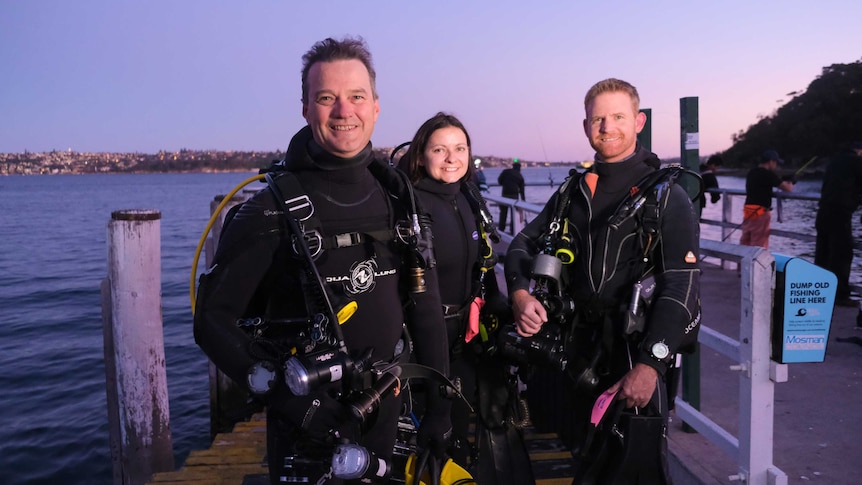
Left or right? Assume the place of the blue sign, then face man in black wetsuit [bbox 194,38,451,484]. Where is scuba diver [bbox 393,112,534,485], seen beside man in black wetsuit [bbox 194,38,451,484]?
right

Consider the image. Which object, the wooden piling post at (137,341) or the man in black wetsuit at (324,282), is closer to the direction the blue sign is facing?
the man in black wetsuit

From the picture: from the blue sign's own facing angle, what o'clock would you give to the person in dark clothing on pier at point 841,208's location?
The person in dark clothing on pier is roughly at 6 o'clock from the blue sign.

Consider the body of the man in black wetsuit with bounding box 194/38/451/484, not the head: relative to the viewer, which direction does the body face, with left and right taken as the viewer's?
facing the viewer and to the right of the viewer

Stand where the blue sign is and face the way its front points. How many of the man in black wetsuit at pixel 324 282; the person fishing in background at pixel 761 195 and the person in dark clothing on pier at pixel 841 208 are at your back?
2

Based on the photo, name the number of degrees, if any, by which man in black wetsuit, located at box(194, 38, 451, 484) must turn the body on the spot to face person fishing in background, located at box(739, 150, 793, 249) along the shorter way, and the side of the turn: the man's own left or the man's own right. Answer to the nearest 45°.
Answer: approximately 90° to the man's own left

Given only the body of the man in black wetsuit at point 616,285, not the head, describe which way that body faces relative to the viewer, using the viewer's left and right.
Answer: facing the viewer and to the left of the viewer

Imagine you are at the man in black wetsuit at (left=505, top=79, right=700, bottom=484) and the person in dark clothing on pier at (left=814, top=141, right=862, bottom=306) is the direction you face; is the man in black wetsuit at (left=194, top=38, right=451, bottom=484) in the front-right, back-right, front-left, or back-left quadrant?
back-left

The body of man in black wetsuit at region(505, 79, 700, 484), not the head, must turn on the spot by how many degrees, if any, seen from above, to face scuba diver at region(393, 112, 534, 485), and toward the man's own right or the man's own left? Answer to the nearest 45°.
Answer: approximately 90° to the man's own right
